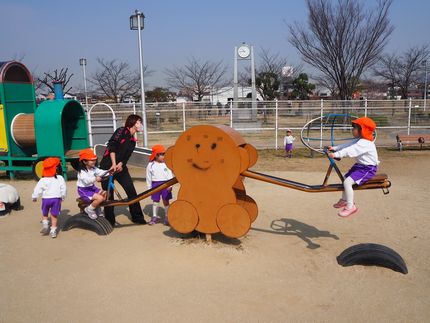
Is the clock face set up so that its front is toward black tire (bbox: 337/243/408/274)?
yes

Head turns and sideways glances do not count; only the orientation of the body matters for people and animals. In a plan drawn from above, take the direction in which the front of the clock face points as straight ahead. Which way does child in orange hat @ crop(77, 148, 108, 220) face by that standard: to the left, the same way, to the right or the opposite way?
to the left

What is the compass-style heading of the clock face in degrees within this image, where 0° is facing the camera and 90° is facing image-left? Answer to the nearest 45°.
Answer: approximately 0°

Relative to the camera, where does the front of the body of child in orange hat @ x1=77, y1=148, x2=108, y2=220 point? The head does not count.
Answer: to the viewer's right

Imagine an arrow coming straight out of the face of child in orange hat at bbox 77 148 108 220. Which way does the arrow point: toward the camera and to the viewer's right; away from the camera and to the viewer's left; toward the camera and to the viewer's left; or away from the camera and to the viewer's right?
toward the camera and to the viewer's right

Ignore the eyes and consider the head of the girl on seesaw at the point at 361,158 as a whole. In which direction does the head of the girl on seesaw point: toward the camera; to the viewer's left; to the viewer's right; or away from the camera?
to the viewer's left

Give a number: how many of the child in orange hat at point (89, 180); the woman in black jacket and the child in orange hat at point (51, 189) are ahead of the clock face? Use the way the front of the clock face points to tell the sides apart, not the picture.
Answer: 3

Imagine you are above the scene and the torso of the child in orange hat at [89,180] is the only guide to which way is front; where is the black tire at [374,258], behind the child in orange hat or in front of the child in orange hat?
in front

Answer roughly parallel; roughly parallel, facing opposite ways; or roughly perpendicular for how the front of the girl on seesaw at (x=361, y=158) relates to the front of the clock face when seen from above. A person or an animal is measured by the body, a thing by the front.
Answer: roughly perpendicular

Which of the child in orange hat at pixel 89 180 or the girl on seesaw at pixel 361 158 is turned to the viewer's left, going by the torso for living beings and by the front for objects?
the girl on seesaw

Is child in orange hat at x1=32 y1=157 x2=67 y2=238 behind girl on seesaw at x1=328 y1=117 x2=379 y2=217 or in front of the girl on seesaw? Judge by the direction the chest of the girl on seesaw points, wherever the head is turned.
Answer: in front

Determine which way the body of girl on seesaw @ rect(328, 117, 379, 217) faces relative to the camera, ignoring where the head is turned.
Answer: to the viewer's left
